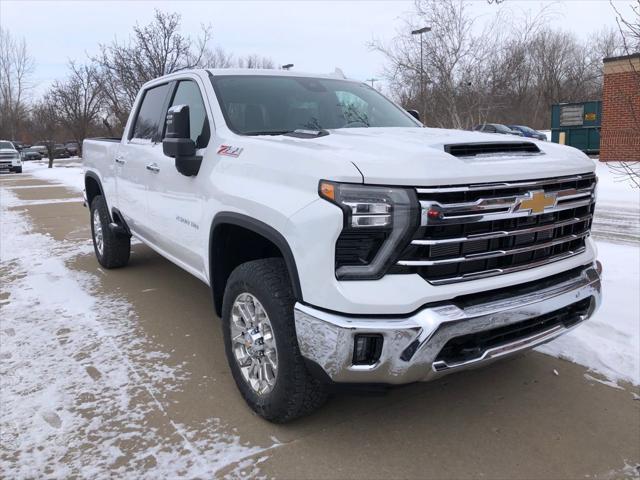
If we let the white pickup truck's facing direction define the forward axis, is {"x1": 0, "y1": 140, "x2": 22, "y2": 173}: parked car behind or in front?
behind

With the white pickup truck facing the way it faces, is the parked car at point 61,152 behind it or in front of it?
behind

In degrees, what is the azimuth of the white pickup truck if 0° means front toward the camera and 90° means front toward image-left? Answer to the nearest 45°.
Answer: approximately 315°

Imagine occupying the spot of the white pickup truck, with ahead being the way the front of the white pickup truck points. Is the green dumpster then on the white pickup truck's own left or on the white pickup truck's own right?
on the white pickup truck's own left

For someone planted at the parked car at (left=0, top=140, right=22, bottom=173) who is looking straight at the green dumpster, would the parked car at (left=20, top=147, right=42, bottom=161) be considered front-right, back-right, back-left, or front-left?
back-left

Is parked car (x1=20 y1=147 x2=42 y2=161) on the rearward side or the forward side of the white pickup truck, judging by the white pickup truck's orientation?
on the rearward side

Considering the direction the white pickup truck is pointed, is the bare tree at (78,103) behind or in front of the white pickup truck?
behind
